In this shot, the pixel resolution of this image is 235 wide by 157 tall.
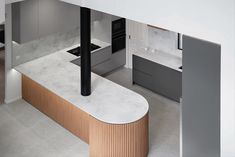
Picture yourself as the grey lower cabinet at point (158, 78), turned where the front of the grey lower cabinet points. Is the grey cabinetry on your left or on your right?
on your right

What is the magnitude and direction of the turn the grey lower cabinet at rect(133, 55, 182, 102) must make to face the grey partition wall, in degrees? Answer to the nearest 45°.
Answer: approximately 45° to its left

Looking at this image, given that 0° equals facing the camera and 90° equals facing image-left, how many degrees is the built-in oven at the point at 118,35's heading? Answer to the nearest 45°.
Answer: approximately 315°

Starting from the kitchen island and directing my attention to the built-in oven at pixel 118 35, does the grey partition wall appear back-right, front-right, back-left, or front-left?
back-right

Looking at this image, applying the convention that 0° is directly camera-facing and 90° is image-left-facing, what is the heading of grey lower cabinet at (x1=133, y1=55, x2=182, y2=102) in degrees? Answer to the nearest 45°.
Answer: approximately 45°

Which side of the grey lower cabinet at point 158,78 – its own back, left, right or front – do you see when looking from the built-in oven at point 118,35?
right
